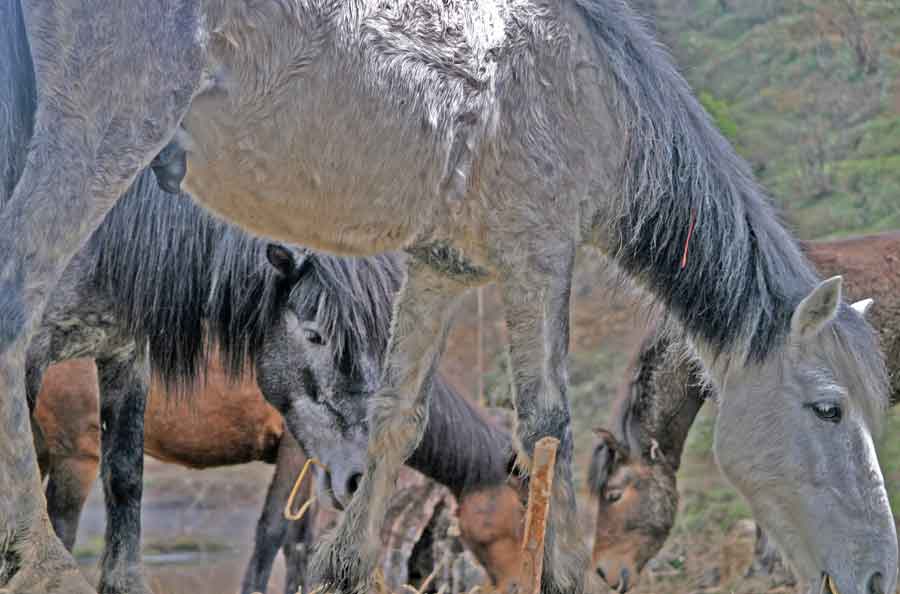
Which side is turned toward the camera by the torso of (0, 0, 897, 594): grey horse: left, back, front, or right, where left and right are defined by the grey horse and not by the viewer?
right

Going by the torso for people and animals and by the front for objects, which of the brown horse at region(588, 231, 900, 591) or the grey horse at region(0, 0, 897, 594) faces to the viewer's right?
the grey horse

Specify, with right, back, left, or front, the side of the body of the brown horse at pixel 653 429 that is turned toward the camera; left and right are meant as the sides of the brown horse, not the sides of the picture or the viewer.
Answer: left

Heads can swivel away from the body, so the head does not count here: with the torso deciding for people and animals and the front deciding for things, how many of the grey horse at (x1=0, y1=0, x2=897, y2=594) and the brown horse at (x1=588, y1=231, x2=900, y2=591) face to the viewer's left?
1

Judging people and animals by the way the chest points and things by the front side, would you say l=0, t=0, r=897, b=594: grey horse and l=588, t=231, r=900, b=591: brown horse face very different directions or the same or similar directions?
very different directions
